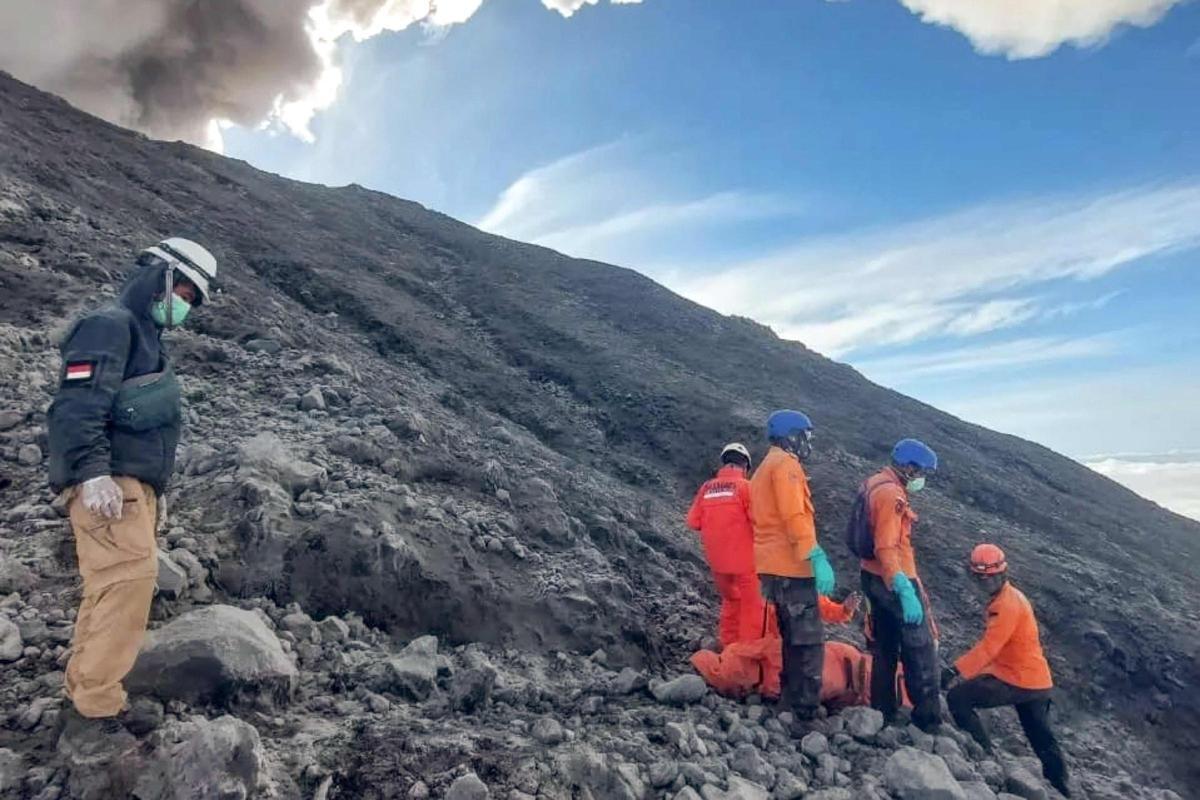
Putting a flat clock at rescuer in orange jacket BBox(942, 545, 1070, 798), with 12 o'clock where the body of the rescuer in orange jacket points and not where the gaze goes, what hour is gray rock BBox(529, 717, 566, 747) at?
The gray rock is roughly at 10 o'clock from the rescuer in orange jacket.

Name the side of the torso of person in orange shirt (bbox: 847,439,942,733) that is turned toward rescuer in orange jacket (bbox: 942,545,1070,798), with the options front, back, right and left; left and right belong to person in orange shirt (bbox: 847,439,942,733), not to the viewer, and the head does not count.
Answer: front

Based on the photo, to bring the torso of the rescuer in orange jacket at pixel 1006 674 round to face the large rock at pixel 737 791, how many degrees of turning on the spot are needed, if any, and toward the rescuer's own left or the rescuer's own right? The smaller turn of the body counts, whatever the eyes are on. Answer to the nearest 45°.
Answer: approximately 45° to the rescuer's own left

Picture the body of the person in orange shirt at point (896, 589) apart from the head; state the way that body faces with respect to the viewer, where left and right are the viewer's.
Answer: facing to the right of the viewer

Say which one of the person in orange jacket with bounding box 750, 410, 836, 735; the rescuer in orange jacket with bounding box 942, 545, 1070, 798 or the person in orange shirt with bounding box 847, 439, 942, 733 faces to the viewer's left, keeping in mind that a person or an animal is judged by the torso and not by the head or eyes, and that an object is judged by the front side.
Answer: the rescuer in orange jacket with bounding box 942, 545, 1070, 798

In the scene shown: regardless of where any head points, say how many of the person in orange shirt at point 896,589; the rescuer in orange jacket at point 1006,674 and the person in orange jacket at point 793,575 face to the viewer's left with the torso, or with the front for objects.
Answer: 1

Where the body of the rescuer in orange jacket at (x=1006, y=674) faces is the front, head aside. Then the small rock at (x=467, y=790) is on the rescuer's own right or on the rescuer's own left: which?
on the rescuer's own left

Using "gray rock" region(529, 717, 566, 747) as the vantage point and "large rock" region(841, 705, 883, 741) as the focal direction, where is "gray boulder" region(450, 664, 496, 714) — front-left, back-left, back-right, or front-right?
back-left

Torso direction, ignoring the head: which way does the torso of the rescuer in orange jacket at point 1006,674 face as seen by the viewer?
to the viewer's left

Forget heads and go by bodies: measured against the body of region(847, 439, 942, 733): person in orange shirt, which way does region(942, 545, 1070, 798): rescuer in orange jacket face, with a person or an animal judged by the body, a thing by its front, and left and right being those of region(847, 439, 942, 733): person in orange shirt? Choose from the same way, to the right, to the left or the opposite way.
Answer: the opposite way

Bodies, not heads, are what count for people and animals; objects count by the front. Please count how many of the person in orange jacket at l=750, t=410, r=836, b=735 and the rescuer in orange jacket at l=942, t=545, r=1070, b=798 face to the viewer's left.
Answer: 1

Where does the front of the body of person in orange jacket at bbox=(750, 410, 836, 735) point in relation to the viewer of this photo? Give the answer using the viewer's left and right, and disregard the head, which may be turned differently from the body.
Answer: facing away from the viewer and to the right of the viewer

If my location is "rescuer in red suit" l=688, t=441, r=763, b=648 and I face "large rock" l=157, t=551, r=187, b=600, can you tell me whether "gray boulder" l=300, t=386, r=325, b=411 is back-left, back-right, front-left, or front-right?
front-right
